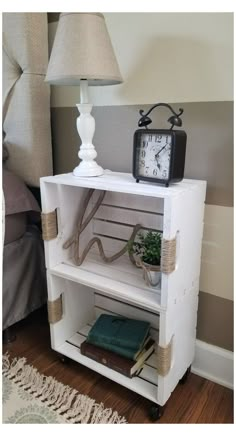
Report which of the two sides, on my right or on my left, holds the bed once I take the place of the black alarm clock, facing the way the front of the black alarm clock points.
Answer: on my right

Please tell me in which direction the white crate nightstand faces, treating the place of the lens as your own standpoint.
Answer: facing the viewer and to the left of the viewer

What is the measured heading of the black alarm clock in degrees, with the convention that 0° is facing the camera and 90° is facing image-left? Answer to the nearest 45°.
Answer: approximately 45°

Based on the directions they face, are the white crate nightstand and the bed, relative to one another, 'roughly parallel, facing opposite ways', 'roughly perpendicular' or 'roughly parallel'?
roughly parallel

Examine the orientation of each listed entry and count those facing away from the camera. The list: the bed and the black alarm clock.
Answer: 0
